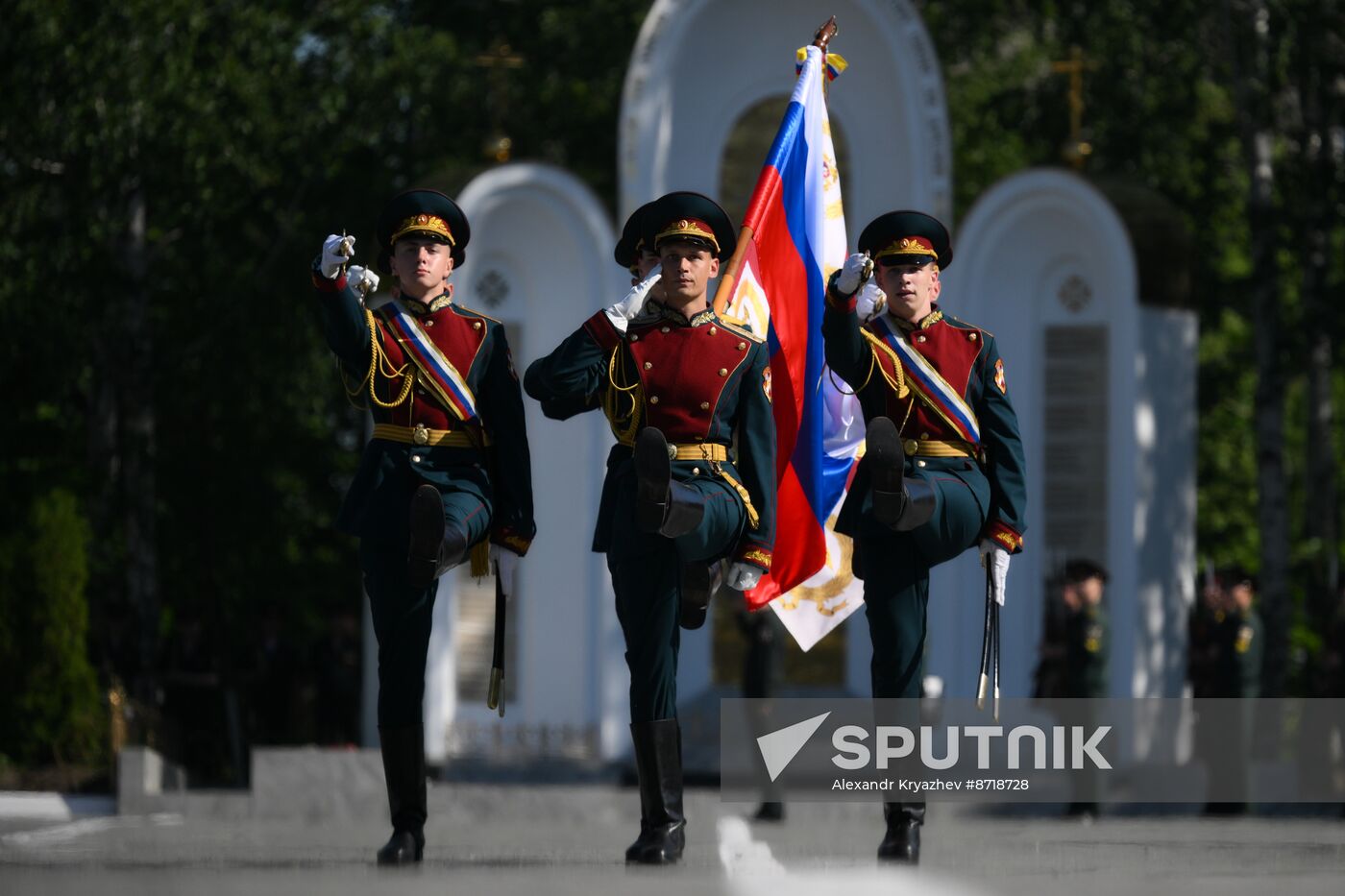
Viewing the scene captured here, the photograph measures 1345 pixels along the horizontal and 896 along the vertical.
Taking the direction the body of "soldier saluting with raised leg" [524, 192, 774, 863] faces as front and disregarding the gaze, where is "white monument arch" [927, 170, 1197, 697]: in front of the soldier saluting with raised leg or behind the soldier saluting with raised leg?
behind

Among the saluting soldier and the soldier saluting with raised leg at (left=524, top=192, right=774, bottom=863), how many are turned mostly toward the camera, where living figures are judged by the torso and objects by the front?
2

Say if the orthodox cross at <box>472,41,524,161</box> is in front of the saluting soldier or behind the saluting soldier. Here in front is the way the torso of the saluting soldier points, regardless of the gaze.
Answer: behind
